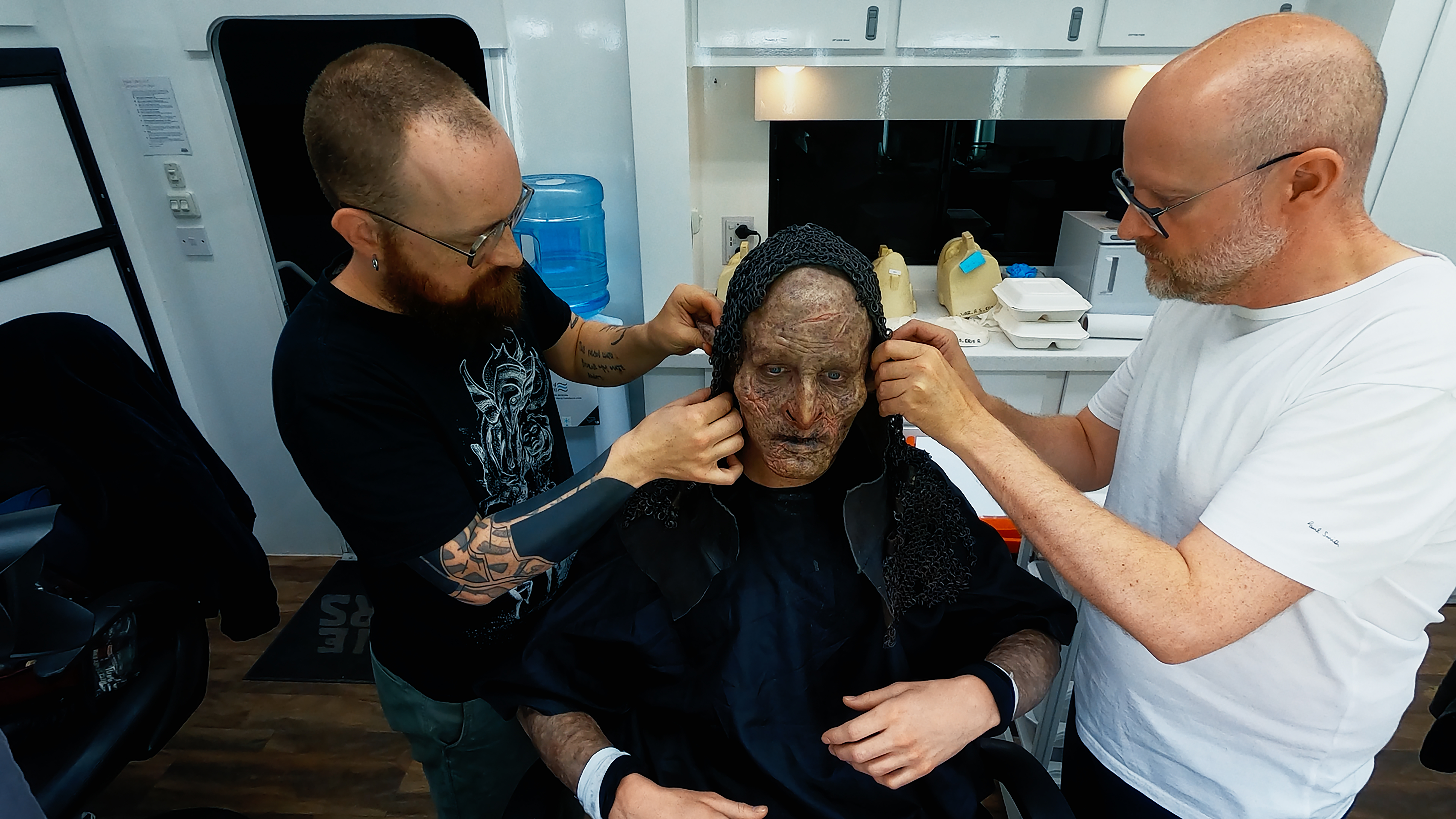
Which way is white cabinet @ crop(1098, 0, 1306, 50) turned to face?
toward the camera

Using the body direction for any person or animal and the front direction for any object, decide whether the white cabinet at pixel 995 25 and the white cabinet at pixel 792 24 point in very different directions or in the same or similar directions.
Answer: same or similar directions

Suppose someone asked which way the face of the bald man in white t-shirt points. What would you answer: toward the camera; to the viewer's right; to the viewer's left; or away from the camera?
to the viewer's left

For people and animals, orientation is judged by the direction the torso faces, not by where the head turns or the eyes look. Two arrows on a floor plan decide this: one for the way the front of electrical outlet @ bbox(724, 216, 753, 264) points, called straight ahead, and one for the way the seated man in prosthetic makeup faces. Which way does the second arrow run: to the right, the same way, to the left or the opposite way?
the same way

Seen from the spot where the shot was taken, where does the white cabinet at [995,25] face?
facing the viewer

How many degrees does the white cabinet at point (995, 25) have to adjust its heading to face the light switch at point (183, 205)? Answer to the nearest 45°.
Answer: approximately 90° to its right

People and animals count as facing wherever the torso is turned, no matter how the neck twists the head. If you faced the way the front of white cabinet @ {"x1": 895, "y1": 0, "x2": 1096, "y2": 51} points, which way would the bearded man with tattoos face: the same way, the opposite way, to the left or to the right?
to the left

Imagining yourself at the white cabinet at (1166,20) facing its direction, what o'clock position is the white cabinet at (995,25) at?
the white cabinet at (995,25) is roughly at 2 o'clock from the white cabinet at (1166,20).

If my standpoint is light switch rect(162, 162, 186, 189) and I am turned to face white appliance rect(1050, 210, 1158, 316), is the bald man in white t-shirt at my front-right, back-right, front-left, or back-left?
front-right

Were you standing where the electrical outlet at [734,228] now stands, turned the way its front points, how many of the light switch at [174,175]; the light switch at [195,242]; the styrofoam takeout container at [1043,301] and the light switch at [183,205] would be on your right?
3

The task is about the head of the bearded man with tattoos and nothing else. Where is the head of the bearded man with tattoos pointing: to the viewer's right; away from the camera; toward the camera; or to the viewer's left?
to the viewer's right

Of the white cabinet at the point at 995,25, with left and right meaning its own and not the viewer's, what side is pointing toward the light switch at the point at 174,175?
right

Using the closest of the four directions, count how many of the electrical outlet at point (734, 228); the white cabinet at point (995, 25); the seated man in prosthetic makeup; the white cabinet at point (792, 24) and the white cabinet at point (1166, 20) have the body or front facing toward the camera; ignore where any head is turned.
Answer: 5

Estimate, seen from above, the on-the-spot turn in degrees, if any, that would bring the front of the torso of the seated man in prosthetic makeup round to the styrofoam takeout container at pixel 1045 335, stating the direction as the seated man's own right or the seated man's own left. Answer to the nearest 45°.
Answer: approximately 135° to the seated man's own left

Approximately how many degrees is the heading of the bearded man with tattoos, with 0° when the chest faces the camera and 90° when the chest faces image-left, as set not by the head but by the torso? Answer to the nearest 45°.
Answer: approximately 315°

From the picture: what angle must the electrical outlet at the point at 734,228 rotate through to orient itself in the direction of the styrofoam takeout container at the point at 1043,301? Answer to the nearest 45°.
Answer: approximately 45° to its left

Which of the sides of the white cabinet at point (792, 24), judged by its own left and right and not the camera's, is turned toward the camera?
front
